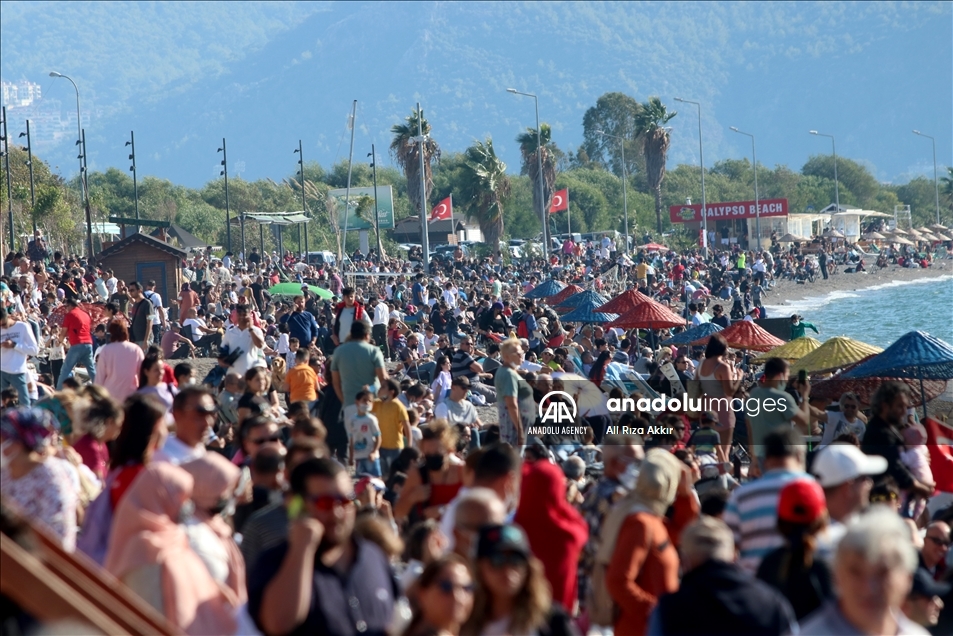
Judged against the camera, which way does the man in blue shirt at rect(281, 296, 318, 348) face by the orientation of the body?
toward the camera

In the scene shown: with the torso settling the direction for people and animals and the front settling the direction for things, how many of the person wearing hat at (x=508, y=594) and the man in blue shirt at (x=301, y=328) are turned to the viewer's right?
0

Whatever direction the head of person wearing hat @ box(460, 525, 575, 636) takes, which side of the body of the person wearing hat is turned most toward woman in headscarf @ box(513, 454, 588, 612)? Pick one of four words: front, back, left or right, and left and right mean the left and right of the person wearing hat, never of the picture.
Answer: back

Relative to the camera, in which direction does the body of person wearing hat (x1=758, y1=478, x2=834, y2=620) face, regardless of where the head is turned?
away from the camera

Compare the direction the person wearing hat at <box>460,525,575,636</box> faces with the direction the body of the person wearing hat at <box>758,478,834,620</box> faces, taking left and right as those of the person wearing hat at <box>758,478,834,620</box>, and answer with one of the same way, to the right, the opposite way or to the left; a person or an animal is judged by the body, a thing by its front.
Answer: the opposite way

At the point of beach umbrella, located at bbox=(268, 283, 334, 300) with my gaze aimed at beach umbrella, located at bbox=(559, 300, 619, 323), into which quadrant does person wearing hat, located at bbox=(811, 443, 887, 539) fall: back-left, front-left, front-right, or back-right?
front-right

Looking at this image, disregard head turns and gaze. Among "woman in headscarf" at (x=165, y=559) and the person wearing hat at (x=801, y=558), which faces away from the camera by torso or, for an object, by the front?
the person wearing hat

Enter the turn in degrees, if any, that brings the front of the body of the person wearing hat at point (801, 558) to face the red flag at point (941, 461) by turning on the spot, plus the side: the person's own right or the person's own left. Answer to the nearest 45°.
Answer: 0° — they already face it

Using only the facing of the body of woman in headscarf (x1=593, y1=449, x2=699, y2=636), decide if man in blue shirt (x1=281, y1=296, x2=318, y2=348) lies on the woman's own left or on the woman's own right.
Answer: on the woman's own left

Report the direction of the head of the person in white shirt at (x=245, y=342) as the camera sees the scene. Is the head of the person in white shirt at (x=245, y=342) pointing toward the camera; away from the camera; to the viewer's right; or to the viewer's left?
toward the camera
